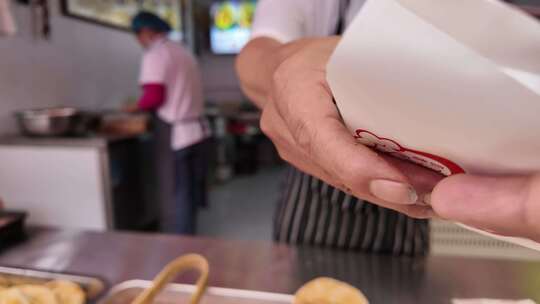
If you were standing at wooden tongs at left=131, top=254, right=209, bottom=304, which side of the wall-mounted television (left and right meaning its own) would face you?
front

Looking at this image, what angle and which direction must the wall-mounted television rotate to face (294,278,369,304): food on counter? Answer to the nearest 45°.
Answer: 0° — it already faces it

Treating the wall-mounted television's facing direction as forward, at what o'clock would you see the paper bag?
The paper bag is roughly at 12 o'clock from the wall-mounted television.

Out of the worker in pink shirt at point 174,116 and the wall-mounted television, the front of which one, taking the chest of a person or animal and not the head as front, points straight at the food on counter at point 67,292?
the wall-mounted television

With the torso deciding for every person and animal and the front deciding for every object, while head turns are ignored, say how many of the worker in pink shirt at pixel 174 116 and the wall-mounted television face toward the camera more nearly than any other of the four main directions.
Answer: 1

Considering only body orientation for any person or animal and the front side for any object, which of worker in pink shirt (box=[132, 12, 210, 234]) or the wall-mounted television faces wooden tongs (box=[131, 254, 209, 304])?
the wall-mounted television

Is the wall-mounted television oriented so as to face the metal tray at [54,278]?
yes

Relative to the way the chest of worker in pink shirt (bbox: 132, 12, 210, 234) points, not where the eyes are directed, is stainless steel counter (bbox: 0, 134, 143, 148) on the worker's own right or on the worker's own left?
on the worker's own left

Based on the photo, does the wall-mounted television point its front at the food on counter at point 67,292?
yes

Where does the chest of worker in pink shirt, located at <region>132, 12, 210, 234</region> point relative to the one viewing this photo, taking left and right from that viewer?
facing away from the viewer and to the left of the viewer

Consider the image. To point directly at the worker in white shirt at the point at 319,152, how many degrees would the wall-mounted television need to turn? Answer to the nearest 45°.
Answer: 0° — it already faces them

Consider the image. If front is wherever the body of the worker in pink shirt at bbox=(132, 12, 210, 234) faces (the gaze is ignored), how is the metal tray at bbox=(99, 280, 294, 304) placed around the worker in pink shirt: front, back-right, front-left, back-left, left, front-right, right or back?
back-left

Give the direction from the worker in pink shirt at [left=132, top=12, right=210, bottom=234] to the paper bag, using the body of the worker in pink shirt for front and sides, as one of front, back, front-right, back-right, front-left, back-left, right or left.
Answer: back-left
